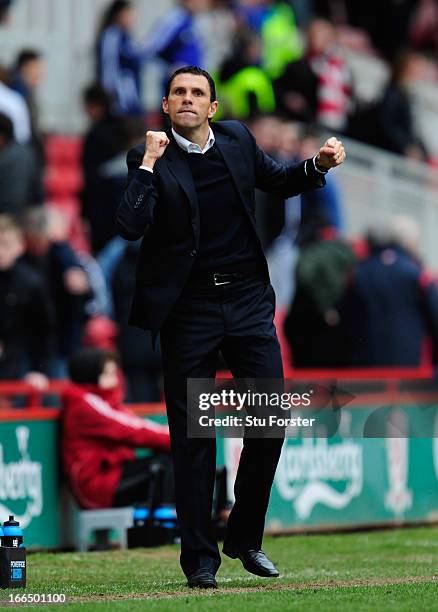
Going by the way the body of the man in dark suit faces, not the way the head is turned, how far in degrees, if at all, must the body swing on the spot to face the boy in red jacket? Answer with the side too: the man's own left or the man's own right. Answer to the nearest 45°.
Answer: approximately 180°

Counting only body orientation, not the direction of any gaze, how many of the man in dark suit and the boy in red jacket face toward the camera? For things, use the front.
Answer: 1

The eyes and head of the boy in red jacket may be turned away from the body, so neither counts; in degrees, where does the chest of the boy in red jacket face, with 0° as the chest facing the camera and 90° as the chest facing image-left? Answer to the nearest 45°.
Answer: approximately 270°

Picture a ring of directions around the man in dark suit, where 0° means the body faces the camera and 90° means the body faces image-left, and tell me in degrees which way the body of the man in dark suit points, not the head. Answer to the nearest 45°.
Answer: approximately 0°

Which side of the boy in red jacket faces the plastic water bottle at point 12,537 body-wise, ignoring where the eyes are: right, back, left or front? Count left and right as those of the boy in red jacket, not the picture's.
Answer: right

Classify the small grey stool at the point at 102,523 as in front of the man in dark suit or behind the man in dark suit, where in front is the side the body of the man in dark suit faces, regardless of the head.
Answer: behind
